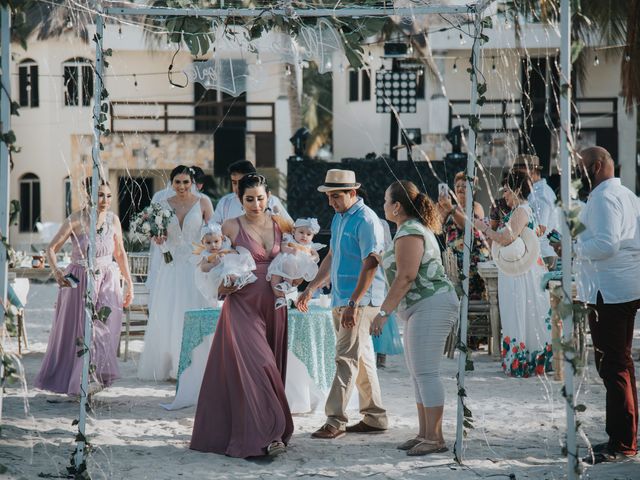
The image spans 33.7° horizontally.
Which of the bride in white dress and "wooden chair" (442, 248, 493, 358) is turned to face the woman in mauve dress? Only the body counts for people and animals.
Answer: the bride in white dress

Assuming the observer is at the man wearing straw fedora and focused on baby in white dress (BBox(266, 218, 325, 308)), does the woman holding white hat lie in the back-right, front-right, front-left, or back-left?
back-right

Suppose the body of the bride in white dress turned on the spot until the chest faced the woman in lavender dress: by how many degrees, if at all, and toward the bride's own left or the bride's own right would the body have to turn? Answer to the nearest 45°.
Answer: approximately 45° to the bride's own right

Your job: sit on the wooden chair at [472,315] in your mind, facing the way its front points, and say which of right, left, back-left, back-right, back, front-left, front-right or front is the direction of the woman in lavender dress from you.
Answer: back-right

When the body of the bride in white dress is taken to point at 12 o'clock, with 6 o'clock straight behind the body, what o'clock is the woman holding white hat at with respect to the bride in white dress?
The woman holding white hat is roughly at 9 o'clock from the bride in white dress.

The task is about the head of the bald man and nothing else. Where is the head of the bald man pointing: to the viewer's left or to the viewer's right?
to the viewer's left

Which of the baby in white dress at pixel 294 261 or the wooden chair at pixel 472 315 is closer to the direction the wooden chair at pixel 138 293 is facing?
the baby in white dress

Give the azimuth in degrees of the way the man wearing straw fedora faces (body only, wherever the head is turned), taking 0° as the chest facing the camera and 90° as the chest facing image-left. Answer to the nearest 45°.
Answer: approximately 45°

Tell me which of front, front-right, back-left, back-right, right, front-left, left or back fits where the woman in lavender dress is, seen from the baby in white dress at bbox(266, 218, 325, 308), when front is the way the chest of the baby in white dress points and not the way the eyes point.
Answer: back-right

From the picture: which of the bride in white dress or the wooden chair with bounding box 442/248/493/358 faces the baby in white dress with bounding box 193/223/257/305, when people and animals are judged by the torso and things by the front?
the bride in white dress
